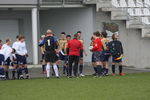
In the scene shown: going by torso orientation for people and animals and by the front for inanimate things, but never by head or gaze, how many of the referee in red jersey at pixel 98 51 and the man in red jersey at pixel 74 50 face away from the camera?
1

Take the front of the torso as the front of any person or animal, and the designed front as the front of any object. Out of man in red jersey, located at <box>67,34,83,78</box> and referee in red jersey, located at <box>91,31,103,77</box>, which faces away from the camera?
man in red jersey, located at <box>67,34,83,78</box>

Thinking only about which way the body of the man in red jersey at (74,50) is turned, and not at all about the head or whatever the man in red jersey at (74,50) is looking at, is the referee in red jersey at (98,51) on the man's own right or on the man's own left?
on the man's own right

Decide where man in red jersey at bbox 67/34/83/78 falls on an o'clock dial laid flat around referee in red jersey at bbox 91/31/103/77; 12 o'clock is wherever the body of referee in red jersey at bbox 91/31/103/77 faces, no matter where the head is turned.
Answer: man in red jersey at bbox 67/34/83/78 is roughly at 12 o'clock from referee in red jersey at bbox 91/31/103/77.

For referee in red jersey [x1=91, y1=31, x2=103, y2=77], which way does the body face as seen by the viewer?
to the viewer's left

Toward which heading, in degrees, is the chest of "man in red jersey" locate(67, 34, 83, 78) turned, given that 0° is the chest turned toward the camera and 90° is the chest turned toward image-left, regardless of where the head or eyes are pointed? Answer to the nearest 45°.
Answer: approximately 180°

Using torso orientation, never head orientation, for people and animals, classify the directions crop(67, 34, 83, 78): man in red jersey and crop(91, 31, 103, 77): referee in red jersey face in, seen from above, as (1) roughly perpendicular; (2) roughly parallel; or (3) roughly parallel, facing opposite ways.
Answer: roughly perpendicular
